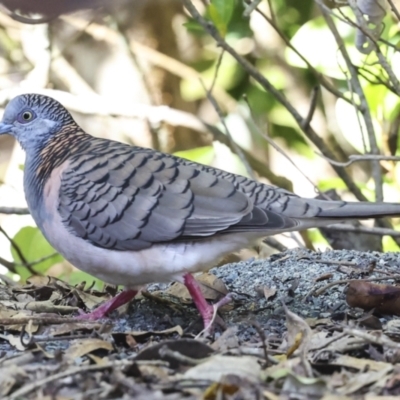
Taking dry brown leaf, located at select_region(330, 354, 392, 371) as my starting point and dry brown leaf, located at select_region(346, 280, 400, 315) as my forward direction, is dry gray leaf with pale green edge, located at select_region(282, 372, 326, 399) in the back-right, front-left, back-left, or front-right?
back-left

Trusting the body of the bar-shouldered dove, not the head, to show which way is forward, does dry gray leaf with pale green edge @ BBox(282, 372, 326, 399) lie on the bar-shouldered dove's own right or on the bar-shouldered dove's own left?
on the bar-shouldered dove's own left

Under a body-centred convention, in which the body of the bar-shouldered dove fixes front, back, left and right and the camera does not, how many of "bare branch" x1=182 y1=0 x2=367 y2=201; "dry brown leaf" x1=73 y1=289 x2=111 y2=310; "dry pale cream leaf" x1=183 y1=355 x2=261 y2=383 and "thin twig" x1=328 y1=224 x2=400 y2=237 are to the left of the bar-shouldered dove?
1

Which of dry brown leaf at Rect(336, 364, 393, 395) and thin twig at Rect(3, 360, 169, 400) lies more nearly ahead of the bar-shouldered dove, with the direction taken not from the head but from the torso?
the thin twig

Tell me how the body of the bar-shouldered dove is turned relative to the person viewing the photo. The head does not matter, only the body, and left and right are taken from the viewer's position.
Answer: facing to the left of the viewer

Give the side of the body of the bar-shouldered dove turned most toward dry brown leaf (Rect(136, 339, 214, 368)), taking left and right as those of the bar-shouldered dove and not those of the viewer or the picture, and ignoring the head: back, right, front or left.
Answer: left

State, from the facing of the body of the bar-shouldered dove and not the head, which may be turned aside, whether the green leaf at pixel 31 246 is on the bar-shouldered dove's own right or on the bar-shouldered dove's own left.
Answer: on the bar-shouldered dove's own right

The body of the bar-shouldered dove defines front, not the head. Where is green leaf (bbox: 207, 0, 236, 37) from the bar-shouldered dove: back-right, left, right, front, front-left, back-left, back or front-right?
right

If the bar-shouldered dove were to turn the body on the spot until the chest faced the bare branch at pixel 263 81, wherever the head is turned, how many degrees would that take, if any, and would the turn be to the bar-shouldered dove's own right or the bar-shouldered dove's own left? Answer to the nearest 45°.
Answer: approximately 90° to the bar-shouldered dove's own right
